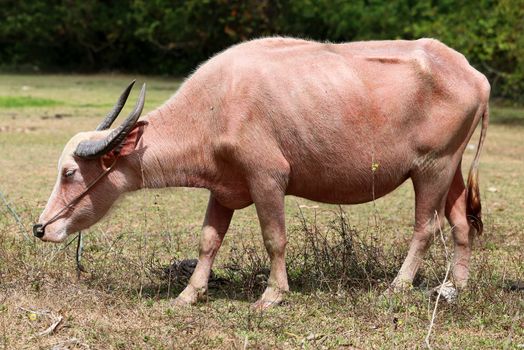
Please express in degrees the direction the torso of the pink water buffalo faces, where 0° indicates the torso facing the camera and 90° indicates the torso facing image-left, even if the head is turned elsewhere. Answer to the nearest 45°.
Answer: approximately 90°

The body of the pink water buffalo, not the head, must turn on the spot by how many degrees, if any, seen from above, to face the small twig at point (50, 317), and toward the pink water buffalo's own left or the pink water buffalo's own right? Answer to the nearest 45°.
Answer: approximately 45° to the pink water buffalo's own left

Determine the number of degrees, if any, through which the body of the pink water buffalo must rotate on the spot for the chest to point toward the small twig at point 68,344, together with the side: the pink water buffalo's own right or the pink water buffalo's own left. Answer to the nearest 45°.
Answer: approximately 45° to the pink water buffalo's own left
